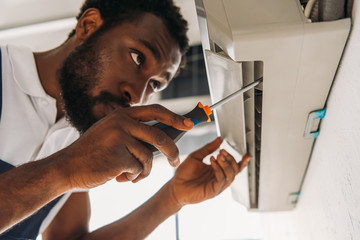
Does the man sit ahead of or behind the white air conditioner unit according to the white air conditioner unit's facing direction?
ahead

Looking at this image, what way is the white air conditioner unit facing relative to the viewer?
to the viewer's left

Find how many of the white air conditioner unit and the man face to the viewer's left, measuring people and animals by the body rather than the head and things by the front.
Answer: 1

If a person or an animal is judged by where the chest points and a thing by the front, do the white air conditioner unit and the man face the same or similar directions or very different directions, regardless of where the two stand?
very different directions

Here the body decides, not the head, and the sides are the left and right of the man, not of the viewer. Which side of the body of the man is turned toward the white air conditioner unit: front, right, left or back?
front

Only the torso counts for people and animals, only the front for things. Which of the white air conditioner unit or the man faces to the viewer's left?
the white air conditioner unit

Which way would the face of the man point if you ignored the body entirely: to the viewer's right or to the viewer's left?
to the viewer's right

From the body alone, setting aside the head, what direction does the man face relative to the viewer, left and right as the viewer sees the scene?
facing the viewer and to the right of the viewer
